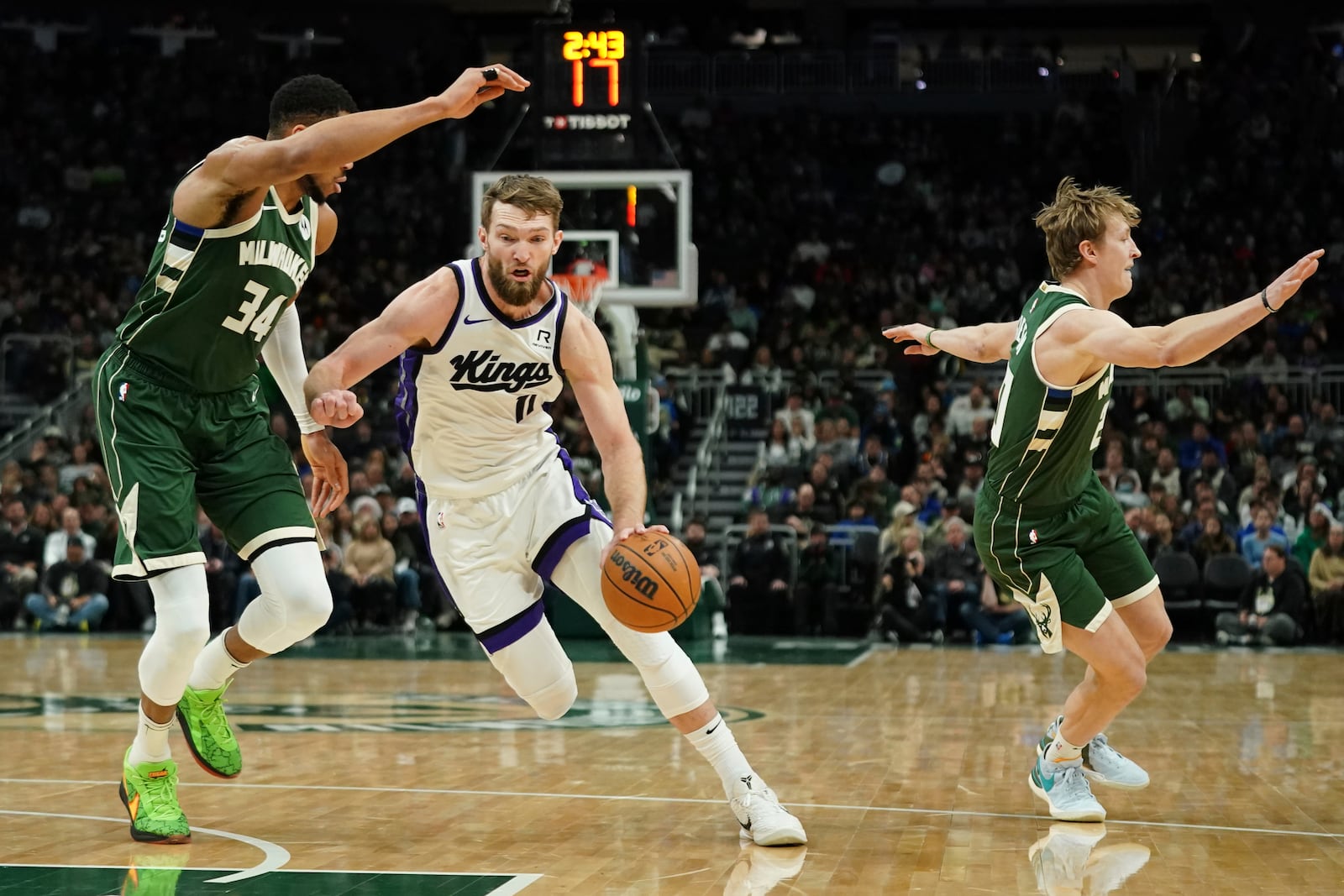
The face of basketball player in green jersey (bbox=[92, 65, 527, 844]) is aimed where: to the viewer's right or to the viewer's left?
to the viewer's right

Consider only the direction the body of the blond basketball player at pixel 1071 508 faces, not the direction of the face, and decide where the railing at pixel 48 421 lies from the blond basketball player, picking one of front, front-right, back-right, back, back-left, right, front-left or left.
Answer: back-left

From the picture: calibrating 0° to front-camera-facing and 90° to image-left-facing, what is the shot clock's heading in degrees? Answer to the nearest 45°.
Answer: approximately 0°

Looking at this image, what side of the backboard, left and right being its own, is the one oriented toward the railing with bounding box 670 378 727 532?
back

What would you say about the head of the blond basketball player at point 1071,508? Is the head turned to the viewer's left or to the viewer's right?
to the viewer's right

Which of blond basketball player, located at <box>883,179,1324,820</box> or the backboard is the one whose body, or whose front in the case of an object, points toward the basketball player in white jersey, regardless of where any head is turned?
the backboard

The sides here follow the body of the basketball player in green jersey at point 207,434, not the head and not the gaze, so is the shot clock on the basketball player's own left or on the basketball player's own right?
on the basketball player's own left

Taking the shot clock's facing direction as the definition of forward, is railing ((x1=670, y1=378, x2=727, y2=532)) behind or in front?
behind
